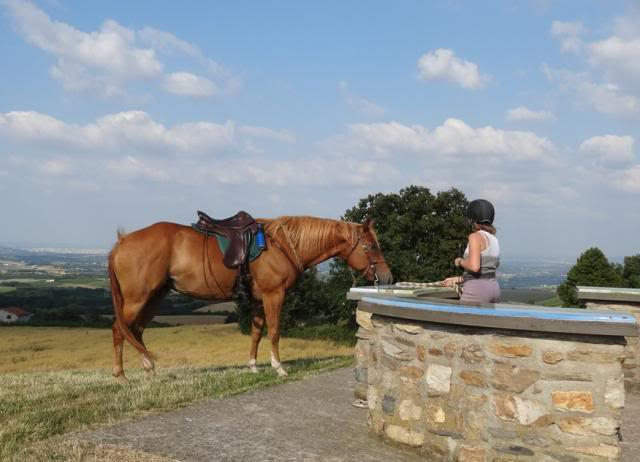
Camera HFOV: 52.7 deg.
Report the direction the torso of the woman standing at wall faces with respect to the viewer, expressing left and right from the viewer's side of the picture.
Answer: facing away from the viewer and to the left of the viewer

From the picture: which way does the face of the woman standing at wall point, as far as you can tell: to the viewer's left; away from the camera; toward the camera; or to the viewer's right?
away from the camera

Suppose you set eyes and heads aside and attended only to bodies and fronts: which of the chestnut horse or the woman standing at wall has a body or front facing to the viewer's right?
the chestnut horse

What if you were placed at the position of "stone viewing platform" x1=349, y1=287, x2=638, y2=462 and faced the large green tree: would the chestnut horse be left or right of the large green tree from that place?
left

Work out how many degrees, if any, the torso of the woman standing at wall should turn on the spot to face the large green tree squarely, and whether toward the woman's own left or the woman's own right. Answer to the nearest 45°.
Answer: approximately 45° to the woman's own right

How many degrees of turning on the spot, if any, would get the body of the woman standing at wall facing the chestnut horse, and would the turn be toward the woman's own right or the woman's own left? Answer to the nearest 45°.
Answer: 0° — they already face it

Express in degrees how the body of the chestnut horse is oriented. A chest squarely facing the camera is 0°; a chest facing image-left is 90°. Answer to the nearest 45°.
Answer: approximately 270°

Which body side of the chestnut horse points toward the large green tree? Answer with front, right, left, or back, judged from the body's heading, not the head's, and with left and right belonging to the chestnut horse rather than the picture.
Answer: left

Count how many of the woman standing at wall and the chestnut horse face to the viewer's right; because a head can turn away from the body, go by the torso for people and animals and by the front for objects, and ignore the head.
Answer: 1

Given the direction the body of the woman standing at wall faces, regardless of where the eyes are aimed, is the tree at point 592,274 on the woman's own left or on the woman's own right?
on the woman's own right
